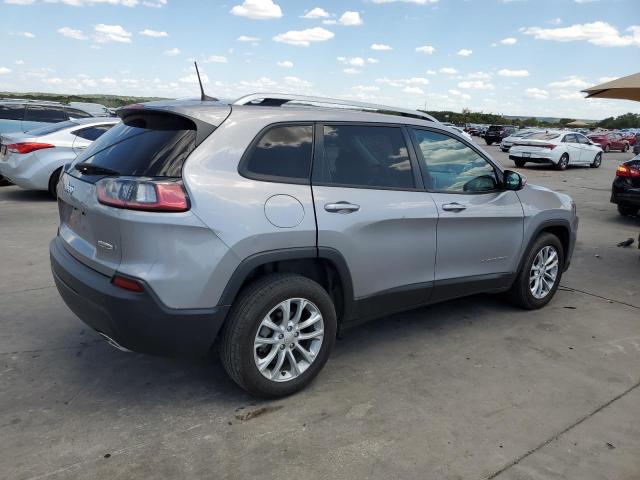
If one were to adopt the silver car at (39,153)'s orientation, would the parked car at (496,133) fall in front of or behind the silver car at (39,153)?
in front

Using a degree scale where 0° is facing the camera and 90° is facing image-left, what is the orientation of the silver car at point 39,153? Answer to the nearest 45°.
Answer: approximately 225°

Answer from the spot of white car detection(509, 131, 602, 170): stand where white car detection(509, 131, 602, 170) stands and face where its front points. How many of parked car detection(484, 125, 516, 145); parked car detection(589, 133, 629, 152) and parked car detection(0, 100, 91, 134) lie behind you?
1

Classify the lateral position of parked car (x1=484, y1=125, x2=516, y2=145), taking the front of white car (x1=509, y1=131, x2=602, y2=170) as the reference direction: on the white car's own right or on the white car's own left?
on the white car's own left

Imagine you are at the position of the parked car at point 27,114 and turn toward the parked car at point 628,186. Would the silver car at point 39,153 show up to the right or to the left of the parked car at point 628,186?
right

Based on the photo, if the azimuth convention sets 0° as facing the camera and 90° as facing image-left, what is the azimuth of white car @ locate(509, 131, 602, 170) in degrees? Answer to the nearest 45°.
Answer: approximately 225°

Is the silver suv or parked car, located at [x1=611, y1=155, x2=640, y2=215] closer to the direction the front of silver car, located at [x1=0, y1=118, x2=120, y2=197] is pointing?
the parked car

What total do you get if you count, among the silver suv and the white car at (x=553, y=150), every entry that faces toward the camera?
0

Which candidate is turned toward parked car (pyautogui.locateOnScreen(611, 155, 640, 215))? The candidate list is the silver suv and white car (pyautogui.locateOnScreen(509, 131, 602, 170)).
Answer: the silver suv

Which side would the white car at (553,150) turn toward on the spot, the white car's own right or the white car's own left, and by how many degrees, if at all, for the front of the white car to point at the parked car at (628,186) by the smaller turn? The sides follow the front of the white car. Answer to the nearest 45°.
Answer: approximately 135° to the white car's own right
